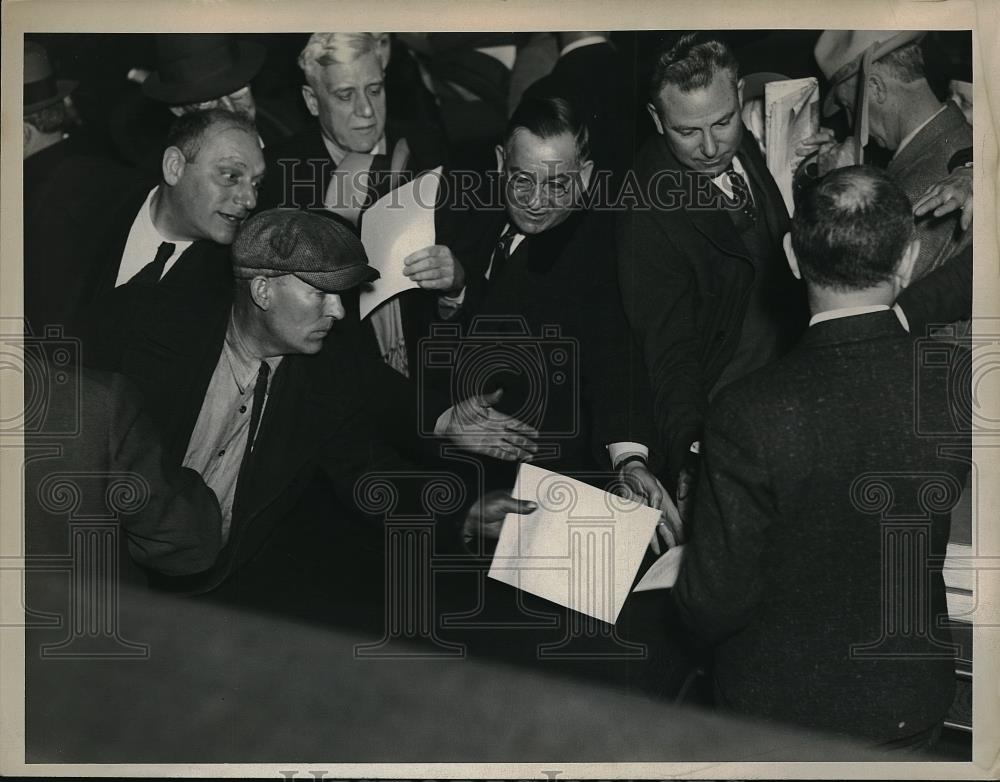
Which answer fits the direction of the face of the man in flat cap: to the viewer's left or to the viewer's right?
to the viewer's right

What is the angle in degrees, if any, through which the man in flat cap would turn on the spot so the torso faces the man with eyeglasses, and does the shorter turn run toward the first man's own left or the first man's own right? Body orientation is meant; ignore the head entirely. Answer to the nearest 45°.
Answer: approximately 45° to the first man's own left

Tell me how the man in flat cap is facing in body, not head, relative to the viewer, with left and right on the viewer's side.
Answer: facing the viewer and to the right of the viewer
